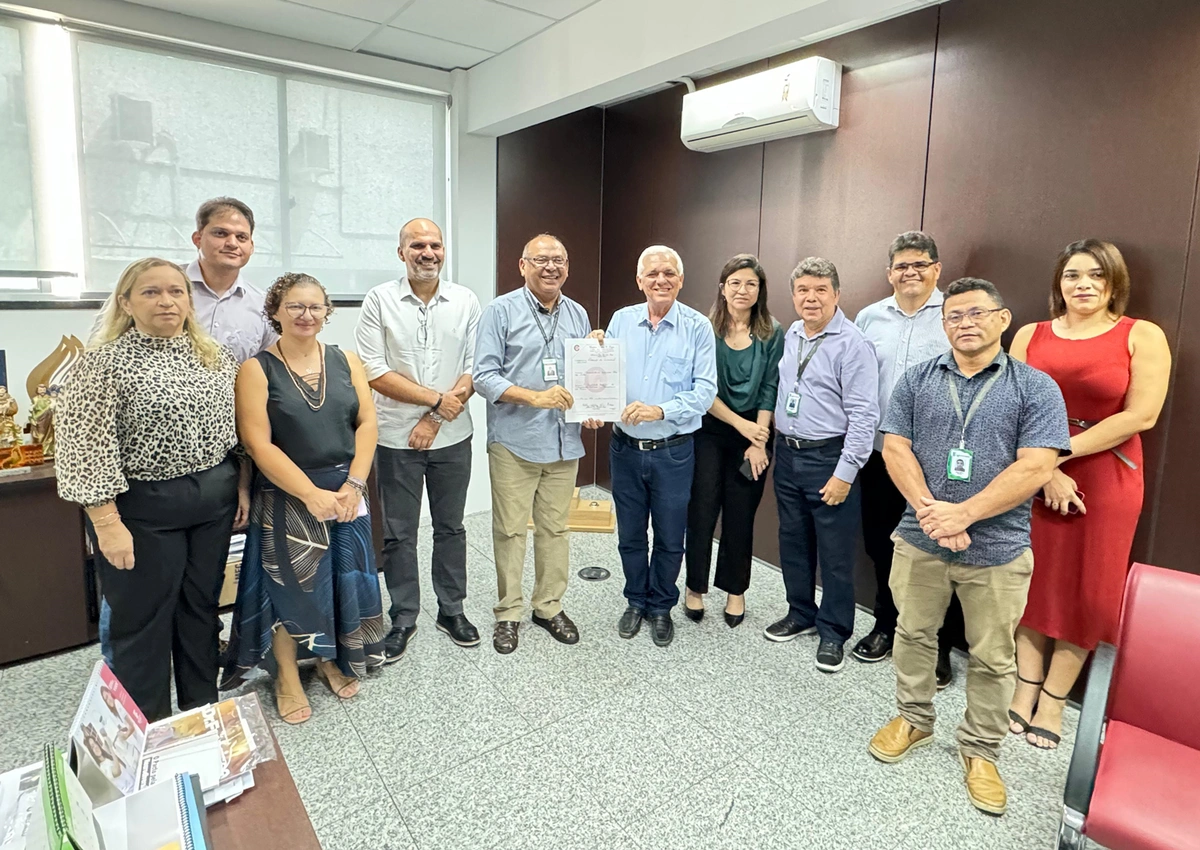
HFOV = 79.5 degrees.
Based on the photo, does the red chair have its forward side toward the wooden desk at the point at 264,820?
yes

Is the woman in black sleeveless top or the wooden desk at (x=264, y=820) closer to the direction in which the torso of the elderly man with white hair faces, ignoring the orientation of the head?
the wooden desk

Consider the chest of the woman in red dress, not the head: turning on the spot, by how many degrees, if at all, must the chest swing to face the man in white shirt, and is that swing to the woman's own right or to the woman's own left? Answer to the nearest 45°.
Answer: approximately 45° to the woman's own right

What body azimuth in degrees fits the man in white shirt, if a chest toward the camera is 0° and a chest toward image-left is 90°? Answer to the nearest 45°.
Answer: approximately 0°

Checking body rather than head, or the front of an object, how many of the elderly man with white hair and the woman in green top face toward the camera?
2

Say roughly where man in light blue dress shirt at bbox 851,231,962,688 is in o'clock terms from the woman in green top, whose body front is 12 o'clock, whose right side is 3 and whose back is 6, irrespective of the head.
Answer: The man in light blue dress shirt is roughly at 9 o'clock from the woman in green top.

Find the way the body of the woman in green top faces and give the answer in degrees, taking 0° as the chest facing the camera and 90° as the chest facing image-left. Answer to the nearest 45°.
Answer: approximately 0°

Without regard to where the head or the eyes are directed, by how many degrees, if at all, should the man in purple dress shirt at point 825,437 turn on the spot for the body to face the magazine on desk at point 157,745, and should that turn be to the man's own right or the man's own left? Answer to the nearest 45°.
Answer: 0° — they already face it

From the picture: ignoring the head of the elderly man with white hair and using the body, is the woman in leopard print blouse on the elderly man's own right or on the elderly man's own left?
on the elderly man's own right

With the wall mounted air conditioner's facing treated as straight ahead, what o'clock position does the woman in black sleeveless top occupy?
The woman in black sleeveless top is roughly at 12 o'clock from the wall mounted air conditioner.

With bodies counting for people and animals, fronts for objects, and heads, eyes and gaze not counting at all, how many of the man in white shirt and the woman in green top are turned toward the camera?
2

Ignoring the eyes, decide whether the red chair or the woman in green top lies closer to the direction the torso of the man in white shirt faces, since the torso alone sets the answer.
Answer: the red chair
